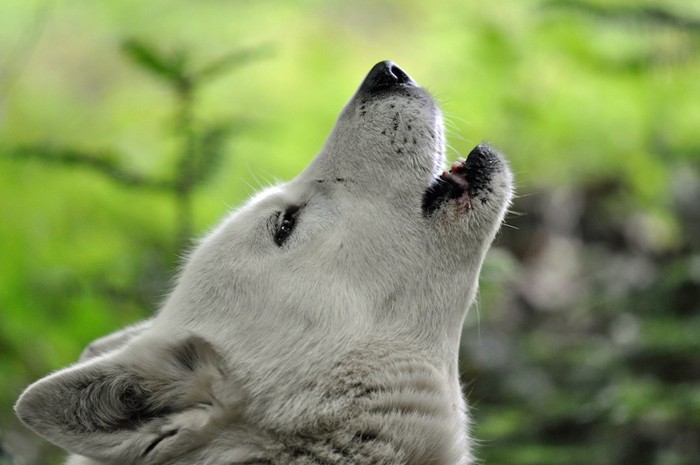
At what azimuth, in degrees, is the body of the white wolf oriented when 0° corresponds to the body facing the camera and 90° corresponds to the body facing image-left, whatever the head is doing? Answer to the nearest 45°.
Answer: approximately 270°

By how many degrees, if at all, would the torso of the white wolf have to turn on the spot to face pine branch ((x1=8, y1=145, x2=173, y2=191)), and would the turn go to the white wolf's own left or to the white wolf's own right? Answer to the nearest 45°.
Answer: approximately 135° to the white wolf's own left

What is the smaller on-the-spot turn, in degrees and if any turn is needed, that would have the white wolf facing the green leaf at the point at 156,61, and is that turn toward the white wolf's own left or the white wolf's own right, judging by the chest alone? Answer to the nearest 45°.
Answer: approximately 135° to the white wolf's own left

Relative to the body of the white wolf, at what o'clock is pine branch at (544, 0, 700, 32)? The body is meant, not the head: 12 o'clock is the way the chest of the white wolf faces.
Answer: The pine branch is roughly at 10 o'clock from the white wolf.
